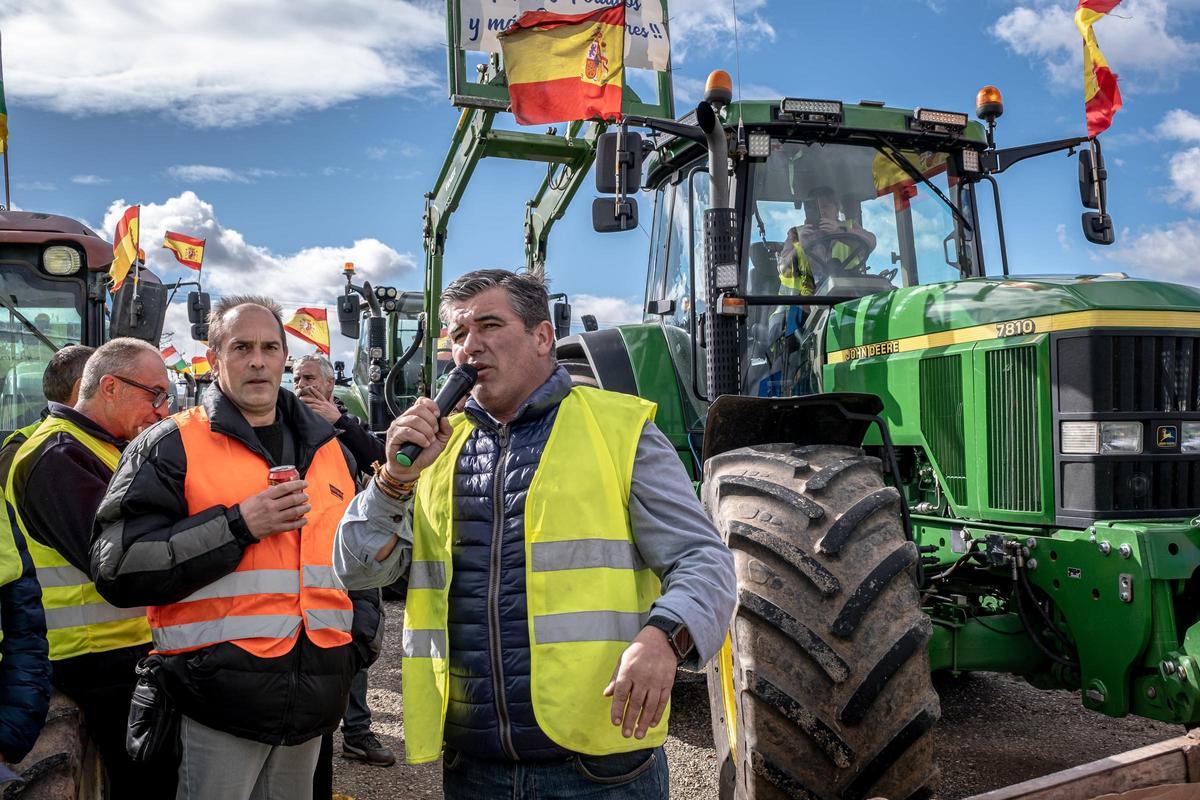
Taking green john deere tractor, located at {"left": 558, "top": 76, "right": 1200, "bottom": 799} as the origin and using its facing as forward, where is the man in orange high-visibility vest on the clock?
The man in orange high-visibility vest is roughly at 3 o'clock from the green john deere tractor.

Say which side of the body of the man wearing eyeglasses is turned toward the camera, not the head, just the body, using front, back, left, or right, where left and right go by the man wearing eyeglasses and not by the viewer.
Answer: right

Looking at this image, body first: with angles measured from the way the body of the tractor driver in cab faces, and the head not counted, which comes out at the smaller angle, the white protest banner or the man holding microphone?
the man holding microphone

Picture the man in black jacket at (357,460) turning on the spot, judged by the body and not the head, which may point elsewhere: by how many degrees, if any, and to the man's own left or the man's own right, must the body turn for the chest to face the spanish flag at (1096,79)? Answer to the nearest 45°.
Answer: approximately 90° to the man's own left

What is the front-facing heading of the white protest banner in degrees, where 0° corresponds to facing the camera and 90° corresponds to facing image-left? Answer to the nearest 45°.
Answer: approximately 0°

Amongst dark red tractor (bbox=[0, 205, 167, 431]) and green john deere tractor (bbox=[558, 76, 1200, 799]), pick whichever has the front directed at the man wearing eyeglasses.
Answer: dark red tractor (bbox=[0, 205, 167, 431])

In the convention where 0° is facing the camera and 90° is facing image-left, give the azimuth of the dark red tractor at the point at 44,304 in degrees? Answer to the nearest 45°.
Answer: approximately 0°

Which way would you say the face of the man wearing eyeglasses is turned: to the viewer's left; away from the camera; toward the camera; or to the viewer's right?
to the viewer's right

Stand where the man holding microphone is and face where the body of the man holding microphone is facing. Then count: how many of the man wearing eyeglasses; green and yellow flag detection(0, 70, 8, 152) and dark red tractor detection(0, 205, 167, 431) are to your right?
3

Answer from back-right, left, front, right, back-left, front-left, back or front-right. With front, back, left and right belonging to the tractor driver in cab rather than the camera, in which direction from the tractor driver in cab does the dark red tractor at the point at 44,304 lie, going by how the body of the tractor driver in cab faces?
back-right

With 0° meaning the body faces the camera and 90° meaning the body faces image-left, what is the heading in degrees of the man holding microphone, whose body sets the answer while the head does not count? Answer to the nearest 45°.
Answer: approximately 45°

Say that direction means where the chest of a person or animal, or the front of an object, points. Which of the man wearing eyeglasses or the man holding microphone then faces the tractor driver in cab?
the man wearing eyeglasses
